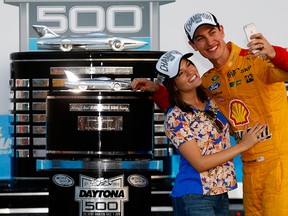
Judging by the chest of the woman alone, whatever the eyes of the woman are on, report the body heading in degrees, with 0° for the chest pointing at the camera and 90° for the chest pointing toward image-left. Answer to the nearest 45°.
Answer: approximately 315°

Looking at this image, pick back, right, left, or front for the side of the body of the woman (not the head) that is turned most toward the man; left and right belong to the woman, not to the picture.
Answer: left
